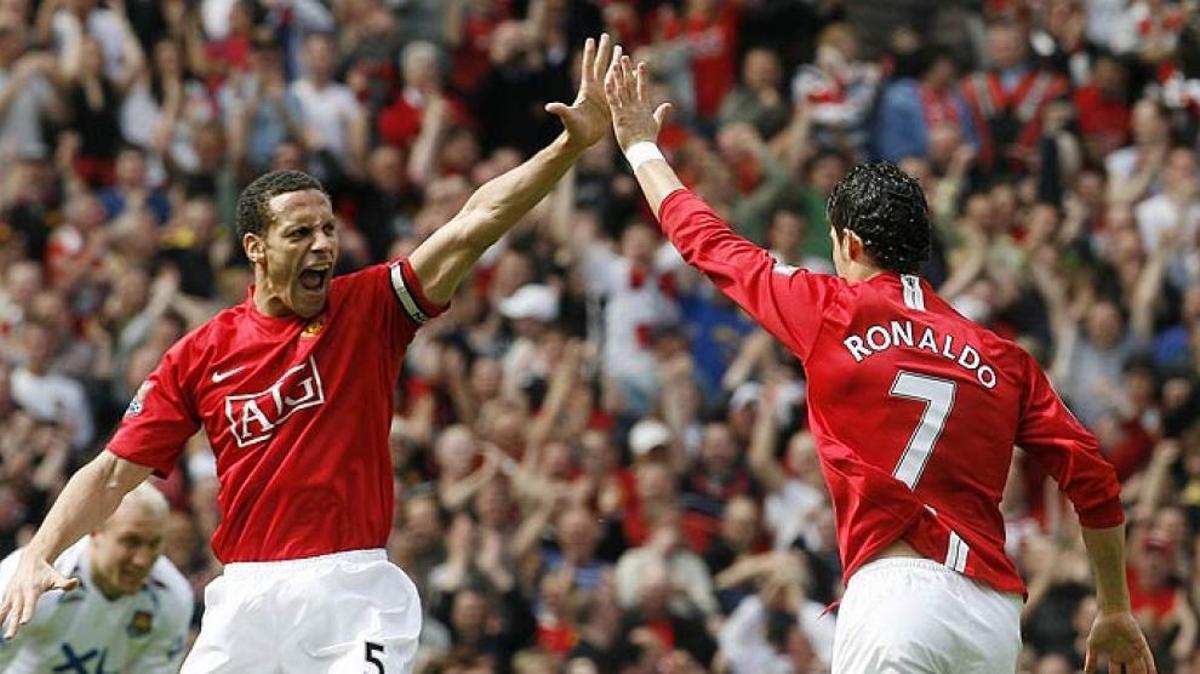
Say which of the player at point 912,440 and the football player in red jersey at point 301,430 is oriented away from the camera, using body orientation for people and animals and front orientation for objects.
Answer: the player

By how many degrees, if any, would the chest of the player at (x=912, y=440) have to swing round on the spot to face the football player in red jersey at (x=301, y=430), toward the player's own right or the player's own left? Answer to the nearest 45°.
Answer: approximately 90° to the player's own left

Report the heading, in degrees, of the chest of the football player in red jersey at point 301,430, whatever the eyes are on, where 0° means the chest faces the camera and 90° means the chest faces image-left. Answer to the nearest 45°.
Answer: approximately 0°

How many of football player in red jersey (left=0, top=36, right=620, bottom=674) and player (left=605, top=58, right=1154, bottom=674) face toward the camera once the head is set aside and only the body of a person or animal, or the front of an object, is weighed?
1

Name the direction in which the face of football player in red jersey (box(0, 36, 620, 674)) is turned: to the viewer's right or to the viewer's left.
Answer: to the viewer's right

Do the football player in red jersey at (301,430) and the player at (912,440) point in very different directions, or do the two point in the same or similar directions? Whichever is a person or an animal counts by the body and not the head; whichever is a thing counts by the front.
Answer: very different directions

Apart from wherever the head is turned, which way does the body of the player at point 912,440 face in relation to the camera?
away from the camera

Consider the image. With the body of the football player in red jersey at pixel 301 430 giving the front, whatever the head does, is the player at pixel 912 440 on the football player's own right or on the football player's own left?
on the football player's own left

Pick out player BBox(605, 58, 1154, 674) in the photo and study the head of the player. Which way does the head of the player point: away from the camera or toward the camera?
away from the camera
